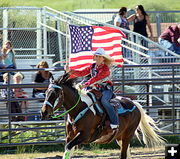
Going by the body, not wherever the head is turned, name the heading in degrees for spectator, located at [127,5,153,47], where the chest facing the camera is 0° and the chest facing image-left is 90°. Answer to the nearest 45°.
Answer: approximately 45°

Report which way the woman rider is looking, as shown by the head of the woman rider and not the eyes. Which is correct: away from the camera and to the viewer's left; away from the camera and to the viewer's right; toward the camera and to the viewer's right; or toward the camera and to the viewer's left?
toward the camera and to the viewer's left

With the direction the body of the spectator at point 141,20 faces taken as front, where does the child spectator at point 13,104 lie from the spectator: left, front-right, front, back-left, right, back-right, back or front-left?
front

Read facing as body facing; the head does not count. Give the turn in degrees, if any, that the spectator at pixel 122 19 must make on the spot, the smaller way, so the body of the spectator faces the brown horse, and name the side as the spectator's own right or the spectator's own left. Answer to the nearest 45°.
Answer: approximately 45° to the spectator's own right

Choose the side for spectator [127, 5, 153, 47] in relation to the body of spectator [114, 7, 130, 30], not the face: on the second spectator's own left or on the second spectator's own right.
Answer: on the second spectator's own left

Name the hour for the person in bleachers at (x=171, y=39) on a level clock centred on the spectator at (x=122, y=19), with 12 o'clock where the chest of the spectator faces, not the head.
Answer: The person in bleachers is roughly at 10 o'clock from the spectator.

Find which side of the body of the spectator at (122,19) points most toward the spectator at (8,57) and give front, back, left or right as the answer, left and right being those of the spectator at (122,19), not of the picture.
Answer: right

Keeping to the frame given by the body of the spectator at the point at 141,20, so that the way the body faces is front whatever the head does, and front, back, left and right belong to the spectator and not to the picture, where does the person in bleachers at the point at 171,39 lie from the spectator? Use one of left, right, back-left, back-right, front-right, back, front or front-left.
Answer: back-left

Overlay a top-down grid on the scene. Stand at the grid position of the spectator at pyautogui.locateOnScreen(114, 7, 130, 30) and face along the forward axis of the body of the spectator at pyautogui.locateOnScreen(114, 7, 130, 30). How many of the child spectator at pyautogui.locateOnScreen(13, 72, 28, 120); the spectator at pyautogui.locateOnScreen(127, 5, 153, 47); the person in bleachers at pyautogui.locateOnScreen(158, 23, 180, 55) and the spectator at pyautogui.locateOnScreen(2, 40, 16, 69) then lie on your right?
2

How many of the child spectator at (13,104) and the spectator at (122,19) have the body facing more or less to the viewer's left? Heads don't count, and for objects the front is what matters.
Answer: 0
